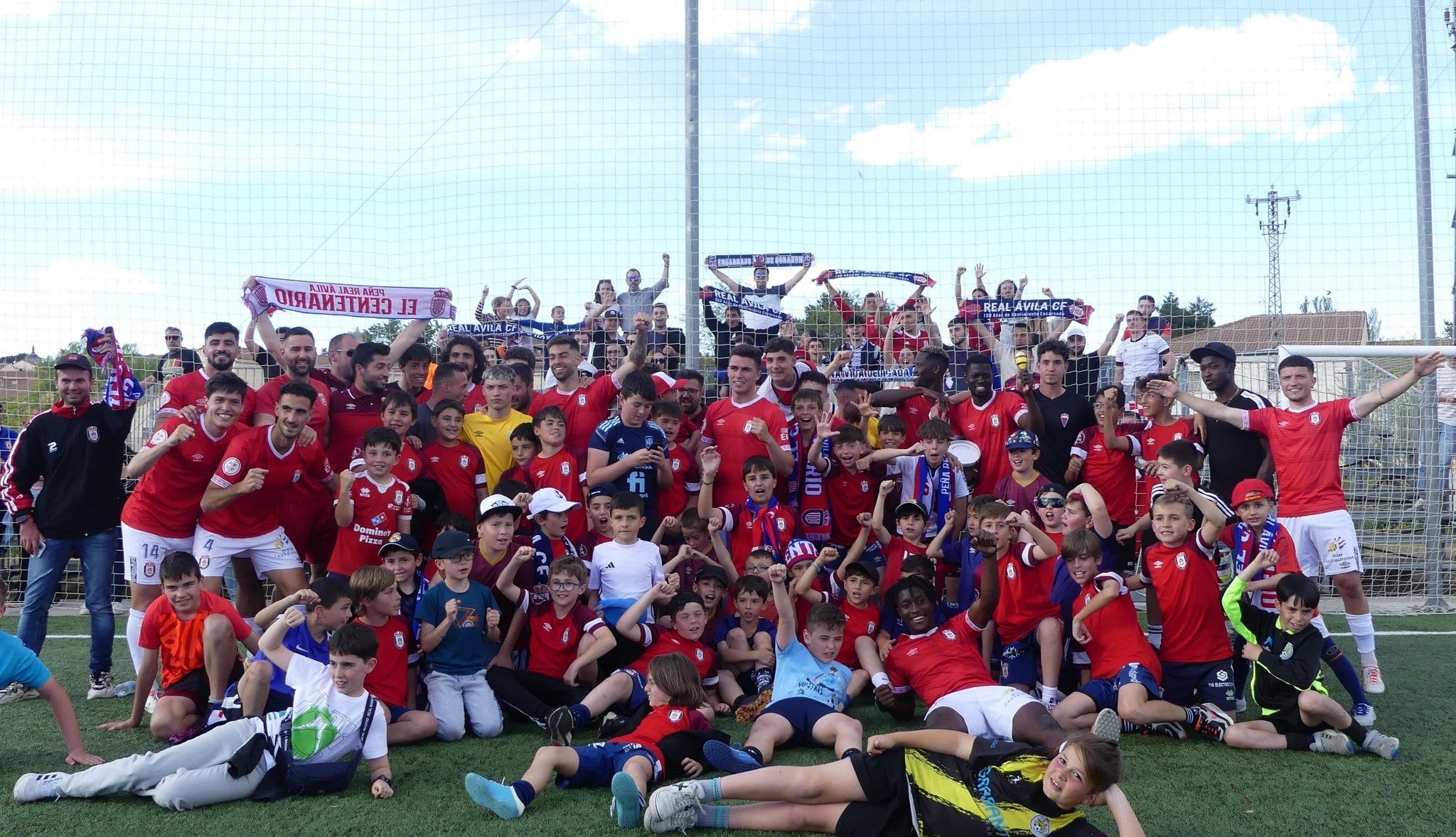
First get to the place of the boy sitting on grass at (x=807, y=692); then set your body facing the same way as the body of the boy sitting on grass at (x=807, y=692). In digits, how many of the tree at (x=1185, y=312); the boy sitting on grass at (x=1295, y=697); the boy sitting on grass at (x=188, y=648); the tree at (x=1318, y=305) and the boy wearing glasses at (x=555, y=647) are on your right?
2

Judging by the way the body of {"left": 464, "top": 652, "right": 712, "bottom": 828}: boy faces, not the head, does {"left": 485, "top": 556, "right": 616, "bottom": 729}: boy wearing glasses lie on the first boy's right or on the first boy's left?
on the first boy's right

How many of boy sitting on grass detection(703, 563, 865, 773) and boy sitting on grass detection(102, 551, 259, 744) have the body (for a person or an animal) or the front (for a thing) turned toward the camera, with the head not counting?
2

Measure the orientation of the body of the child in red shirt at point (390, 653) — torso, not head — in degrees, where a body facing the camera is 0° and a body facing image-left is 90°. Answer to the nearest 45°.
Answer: approximately 315°

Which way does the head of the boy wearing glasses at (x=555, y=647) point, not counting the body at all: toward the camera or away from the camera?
toward the camera

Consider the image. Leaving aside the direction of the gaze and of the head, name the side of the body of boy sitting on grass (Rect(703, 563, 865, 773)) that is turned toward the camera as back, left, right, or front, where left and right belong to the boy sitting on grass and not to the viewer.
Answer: front

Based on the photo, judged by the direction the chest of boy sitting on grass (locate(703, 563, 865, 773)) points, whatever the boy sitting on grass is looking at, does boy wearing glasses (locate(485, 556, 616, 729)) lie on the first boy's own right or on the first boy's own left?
on the first boy's own right

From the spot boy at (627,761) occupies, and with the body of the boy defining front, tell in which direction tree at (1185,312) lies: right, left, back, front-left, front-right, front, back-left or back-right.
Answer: back

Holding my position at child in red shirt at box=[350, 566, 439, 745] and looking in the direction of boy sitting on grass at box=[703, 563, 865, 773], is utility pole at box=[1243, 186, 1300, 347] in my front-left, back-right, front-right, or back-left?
front-left

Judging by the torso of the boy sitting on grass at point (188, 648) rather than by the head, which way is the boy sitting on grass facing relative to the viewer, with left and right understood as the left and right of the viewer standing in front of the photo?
facing the viewer

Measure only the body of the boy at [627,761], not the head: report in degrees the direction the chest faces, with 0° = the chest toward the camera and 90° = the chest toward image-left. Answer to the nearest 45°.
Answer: approximately 45°

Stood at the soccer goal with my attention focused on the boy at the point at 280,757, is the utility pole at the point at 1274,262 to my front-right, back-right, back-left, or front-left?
back-right
